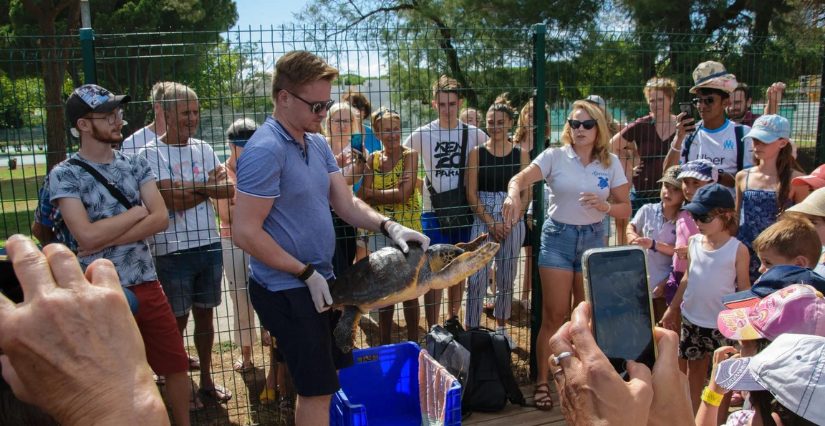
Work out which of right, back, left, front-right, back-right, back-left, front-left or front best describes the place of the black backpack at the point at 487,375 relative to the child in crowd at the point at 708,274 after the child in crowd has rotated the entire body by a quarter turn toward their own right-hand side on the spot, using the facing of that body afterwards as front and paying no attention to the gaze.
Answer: front-left

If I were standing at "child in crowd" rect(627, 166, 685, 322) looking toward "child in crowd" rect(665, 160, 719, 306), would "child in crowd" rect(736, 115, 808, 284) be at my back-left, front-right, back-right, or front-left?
front-left

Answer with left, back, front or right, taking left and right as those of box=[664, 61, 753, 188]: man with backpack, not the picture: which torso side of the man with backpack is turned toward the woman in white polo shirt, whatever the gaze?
front

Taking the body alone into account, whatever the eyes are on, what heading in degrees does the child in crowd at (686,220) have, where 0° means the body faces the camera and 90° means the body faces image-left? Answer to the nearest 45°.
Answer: approximately 45°

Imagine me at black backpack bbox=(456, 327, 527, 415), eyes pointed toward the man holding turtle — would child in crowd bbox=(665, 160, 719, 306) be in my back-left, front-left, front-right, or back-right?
back-left

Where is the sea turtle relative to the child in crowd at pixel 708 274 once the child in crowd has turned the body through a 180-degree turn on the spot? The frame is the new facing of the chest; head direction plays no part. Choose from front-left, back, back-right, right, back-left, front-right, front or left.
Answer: back

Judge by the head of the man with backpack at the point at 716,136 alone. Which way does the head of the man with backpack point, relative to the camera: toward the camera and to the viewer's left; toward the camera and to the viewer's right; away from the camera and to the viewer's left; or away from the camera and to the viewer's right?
toward the camera and to the viewer's left

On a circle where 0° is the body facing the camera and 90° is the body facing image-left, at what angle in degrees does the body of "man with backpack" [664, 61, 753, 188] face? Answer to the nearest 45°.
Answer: approximately 45°

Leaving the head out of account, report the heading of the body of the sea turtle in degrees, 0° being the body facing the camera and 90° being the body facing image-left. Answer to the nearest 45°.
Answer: approximately 270°
